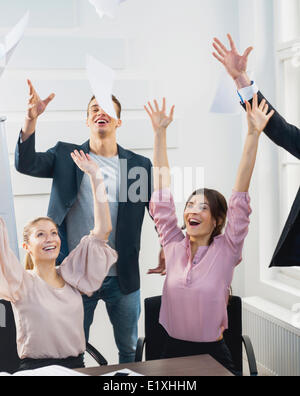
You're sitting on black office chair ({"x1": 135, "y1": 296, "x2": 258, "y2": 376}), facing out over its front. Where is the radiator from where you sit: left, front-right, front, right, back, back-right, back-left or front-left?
back-left

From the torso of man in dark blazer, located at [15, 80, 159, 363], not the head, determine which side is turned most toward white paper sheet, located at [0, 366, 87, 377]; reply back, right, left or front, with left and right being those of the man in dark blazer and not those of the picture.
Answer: front

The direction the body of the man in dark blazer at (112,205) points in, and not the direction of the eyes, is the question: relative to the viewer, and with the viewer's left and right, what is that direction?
facing the viewer

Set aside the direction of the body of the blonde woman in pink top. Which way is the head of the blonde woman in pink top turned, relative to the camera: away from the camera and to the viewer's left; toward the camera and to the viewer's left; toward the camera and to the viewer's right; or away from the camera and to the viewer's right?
toward the camera and to the viewer's right

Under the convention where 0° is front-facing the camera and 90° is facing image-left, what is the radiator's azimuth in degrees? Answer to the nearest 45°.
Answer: approximately 45°

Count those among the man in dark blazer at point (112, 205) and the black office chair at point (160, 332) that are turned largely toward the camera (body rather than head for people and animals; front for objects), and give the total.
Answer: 2

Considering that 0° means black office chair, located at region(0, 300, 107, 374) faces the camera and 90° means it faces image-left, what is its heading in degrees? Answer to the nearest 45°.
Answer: approximately 315°
